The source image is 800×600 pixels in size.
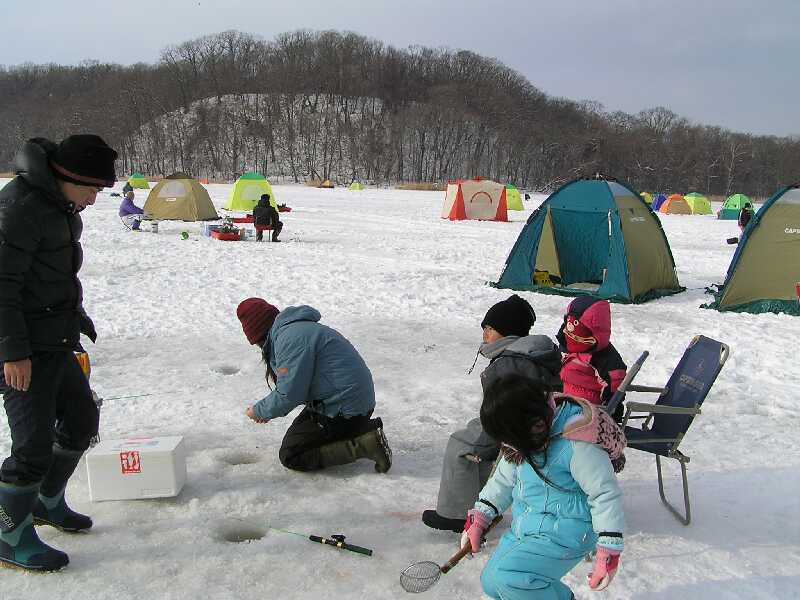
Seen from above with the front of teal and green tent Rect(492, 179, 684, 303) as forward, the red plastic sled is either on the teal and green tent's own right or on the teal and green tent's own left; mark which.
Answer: on the teal and green tent's own right

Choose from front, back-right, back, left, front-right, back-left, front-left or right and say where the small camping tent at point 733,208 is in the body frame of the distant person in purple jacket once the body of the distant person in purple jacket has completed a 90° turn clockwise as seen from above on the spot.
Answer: left

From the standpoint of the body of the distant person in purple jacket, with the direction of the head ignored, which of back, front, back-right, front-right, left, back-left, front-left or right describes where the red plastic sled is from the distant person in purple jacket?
front-right

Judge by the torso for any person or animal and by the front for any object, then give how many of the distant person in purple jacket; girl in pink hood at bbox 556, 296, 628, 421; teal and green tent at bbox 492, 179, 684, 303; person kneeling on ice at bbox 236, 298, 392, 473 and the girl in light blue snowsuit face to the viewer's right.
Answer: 1

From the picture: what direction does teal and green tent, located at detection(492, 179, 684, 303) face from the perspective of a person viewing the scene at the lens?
facing the viewer and to the left of the viewer

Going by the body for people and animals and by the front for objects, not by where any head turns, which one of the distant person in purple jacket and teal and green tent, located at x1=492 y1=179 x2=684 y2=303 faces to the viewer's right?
the distant person in purple jacket

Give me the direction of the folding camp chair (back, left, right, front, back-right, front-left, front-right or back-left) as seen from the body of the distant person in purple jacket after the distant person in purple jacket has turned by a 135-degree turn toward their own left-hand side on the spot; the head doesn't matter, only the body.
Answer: back-left

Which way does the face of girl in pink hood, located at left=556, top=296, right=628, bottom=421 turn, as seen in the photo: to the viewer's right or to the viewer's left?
to the viewer's left

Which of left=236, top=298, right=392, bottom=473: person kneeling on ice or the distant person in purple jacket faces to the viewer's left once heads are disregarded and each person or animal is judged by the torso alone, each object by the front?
the person kneeling on ice

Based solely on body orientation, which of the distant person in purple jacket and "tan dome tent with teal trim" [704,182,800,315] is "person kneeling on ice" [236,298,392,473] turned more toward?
the distant person in purple jacket

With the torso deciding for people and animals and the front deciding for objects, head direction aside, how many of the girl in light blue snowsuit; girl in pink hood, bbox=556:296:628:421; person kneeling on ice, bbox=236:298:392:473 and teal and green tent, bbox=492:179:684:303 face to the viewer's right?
0

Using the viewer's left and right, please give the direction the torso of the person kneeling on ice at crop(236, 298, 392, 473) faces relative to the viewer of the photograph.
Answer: facing to the left of the viewer

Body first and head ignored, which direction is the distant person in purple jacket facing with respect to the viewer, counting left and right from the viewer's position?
facing to the right of the viewer
